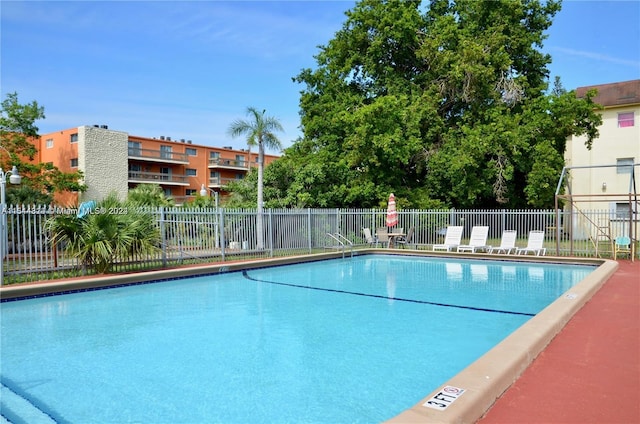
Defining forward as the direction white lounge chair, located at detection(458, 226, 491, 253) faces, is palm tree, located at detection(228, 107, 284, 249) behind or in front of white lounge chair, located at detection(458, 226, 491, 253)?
in front

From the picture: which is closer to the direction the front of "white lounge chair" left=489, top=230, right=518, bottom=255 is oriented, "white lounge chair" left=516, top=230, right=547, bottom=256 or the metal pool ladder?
the metal pool ladder

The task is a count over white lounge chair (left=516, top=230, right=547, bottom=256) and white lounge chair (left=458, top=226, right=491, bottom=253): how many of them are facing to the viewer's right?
0

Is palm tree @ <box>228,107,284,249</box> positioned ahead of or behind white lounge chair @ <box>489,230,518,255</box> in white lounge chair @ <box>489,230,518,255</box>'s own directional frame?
ahead

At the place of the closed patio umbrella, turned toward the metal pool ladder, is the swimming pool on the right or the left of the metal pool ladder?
left

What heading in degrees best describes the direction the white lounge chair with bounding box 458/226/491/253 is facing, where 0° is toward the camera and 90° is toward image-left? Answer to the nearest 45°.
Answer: approximately 45°
